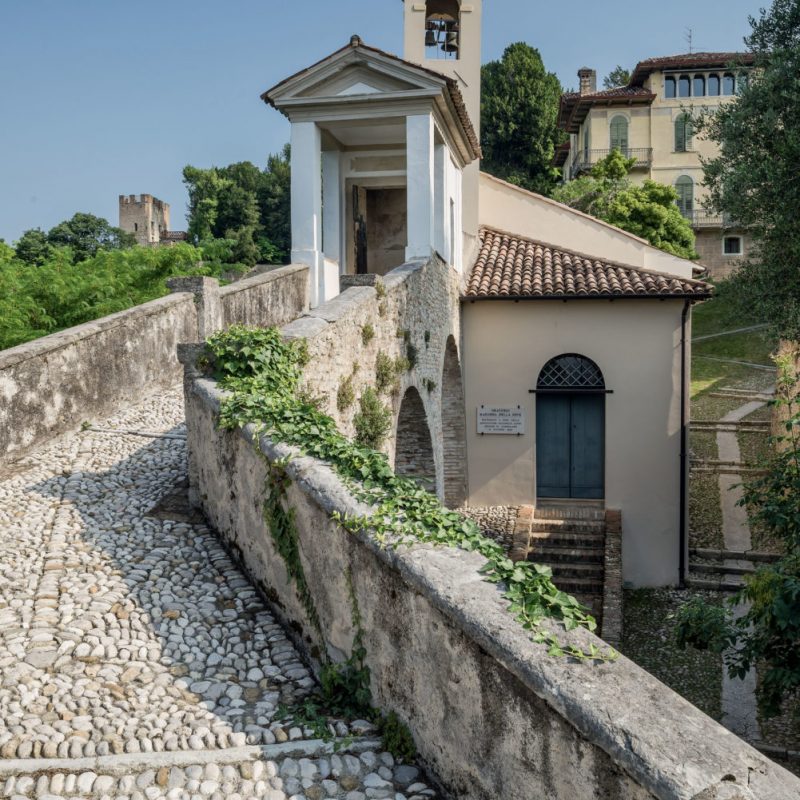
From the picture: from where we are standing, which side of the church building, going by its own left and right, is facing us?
front

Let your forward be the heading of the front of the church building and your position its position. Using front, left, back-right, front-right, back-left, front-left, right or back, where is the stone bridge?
front

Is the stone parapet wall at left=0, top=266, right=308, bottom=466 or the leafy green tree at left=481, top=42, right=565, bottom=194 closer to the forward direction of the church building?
the stone parapet wall

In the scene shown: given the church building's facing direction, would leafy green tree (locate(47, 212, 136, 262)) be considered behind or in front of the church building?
behind

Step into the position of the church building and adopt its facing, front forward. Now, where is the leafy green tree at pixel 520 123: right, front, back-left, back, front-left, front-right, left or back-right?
back

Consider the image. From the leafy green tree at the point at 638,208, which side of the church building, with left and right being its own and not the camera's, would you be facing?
back
